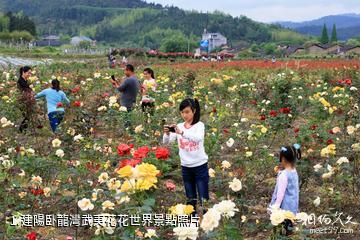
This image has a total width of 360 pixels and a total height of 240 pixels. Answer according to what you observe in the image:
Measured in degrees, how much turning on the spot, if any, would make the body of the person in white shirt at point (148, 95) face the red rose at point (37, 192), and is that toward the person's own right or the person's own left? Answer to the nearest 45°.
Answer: approximately 45° to the person's own left

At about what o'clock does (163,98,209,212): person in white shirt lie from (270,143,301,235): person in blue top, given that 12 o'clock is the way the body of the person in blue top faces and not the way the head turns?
The person in white shirt is roughly at 11 o'clock from the person in blue top.

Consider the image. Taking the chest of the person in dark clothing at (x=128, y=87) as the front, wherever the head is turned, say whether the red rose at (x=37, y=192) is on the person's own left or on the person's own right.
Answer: on the person's own left

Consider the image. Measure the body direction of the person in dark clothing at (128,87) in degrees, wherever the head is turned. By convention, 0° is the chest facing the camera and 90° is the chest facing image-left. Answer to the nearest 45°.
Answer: approximately 135°

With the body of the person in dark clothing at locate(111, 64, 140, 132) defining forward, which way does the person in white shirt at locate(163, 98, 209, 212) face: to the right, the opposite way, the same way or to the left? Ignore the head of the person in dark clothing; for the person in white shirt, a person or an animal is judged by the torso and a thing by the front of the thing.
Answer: to the left

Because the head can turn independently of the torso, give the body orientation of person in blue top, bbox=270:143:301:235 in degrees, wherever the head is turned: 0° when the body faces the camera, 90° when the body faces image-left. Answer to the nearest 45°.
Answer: approximately 135°

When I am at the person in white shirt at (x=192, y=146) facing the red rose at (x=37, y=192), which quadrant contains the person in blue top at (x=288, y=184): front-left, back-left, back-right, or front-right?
back-left

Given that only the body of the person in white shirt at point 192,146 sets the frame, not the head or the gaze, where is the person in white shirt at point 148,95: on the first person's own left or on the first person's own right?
on the first person's own right
